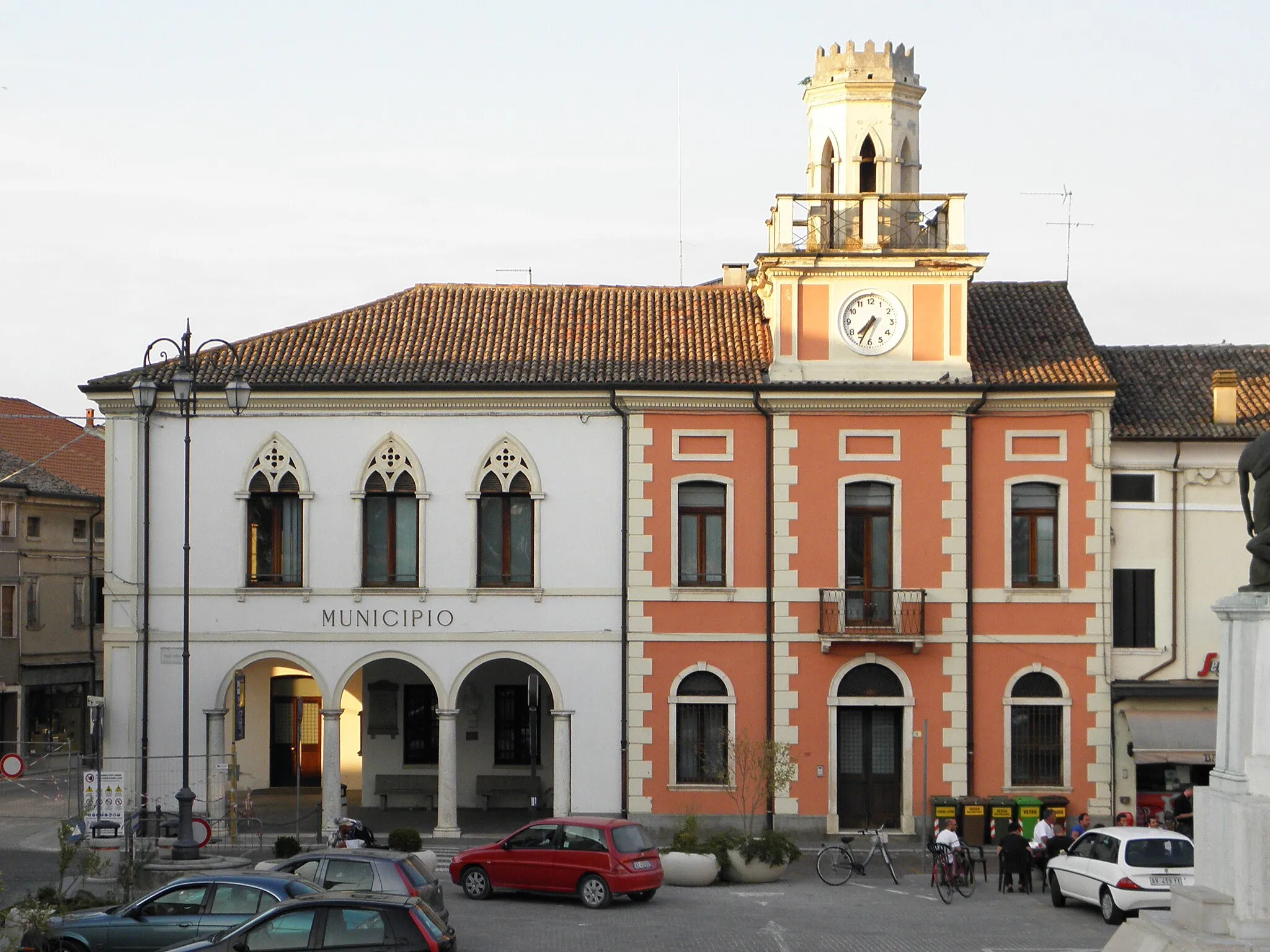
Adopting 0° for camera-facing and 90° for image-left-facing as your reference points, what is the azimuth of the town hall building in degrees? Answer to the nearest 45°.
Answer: approximately 0°

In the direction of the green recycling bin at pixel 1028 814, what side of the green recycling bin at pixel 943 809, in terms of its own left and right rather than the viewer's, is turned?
left

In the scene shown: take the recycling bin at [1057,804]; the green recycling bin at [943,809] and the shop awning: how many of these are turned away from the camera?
0

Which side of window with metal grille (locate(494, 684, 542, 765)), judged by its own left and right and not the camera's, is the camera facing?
front

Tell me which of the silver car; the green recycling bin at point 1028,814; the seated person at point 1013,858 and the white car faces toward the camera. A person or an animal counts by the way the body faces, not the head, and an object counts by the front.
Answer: the green recycling bin

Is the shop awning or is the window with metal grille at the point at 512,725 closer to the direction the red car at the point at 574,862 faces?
the window with metal grille

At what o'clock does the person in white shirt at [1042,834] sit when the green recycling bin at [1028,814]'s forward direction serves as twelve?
The person in white shirt is roughly at 12 o'clock from the green recycling bin.

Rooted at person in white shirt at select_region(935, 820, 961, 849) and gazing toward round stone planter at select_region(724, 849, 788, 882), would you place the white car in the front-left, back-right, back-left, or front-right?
back-left

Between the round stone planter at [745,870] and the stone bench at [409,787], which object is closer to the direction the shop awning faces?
the round stone planter

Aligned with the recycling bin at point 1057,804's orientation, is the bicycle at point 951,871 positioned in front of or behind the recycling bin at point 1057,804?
in front

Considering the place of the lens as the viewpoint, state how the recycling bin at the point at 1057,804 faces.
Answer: facing the viewer
